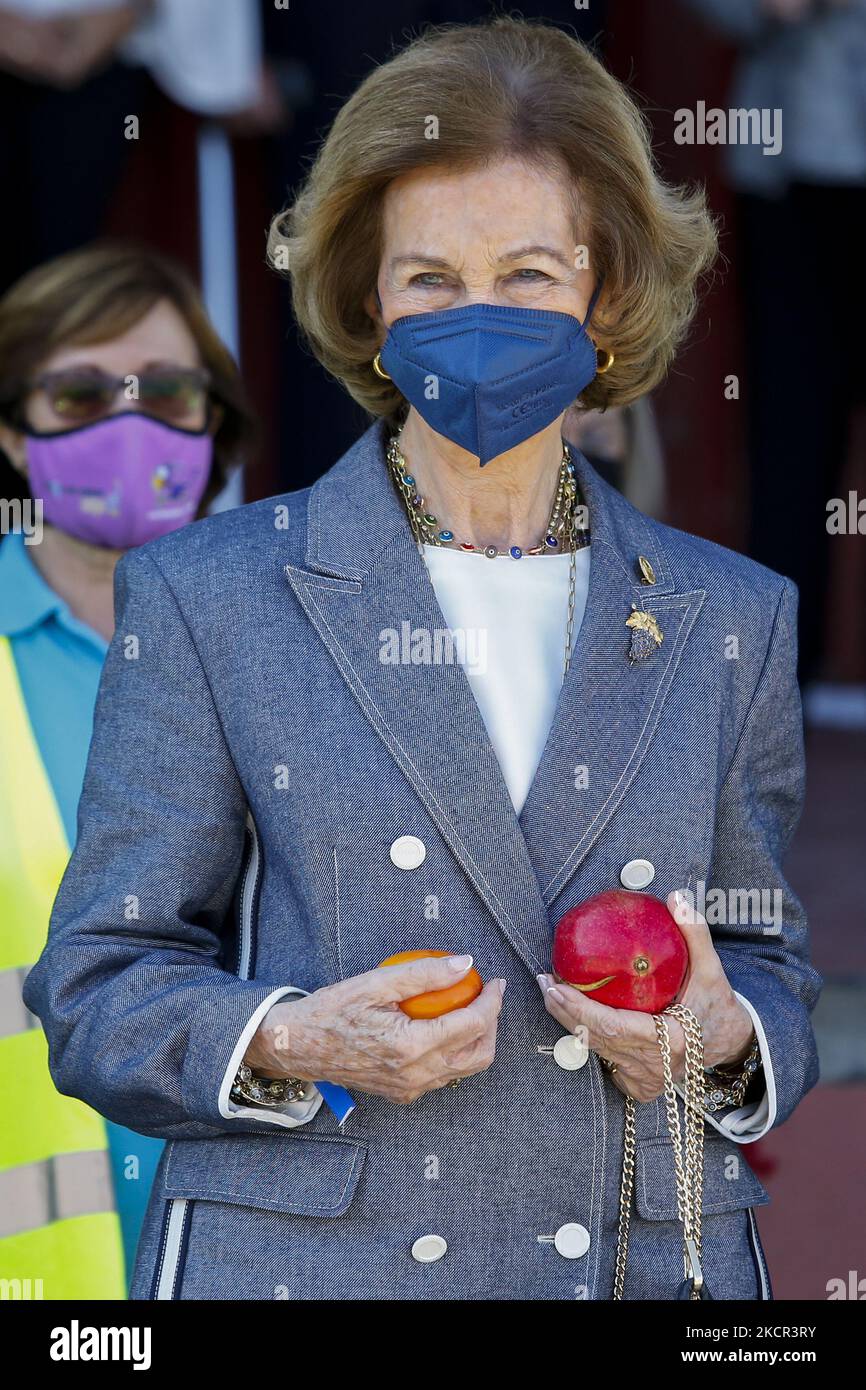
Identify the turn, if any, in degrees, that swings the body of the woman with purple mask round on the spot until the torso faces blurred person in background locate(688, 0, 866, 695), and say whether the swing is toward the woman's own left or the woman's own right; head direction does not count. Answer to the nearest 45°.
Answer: approximately 135° to the woman's own left

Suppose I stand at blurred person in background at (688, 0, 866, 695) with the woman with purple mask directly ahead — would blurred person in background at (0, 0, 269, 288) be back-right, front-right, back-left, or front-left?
front-right

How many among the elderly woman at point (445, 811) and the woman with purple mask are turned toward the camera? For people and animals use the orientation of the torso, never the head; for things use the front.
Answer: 2

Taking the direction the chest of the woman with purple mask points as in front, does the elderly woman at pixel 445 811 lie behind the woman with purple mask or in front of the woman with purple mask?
in front

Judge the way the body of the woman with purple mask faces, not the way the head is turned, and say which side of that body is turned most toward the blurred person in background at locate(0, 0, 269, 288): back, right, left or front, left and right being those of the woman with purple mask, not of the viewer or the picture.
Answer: back

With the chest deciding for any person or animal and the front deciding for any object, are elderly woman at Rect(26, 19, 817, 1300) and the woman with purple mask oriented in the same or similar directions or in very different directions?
same or similar directions

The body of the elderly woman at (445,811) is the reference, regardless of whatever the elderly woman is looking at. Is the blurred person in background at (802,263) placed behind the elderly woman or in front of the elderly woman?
behind

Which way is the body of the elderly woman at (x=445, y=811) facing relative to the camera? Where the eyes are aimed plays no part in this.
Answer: toward the camera

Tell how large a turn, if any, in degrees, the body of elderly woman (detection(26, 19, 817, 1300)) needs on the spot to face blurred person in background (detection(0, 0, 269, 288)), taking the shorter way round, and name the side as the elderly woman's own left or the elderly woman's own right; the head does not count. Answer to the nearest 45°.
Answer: approximately 180°

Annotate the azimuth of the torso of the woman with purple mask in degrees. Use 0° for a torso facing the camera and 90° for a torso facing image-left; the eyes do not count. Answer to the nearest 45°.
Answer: approximately 0°

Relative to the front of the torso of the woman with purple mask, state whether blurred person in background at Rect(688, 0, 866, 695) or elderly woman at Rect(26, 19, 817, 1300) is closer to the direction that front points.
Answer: the elderly woman

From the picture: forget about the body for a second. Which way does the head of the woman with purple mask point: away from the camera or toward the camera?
toward the camera
